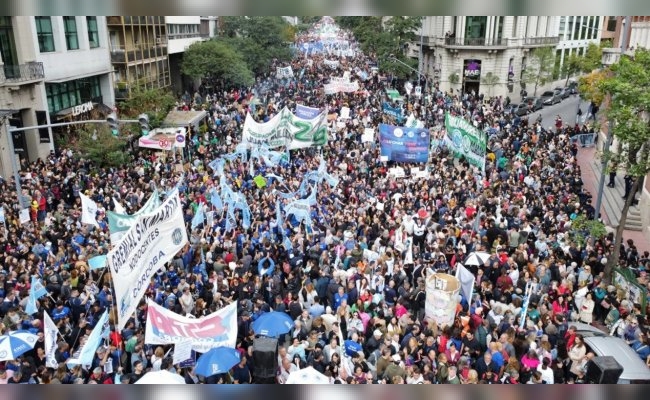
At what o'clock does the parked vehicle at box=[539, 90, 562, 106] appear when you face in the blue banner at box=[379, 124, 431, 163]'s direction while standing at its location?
The parked vehicle is roughly at 7 o'clock from the blue banner.

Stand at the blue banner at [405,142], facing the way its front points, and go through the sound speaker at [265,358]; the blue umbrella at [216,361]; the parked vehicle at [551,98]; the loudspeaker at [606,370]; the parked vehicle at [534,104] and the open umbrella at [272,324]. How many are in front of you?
4

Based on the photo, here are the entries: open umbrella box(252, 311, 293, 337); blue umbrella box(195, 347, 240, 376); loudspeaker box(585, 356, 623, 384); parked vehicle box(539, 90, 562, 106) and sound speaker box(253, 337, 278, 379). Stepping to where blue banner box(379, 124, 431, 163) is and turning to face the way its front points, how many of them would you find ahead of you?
4

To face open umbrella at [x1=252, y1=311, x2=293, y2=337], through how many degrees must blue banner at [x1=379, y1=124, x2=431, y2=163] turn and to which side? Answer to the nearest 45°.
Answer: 0° — it already faces it

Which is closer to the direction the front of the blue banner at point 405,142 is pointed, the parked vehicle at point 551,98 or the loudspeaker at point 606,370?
the loudspeaker

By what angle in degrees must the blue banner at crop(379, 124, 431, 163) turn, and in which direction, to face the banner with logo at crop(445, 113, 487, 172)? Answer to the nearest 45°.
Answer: approximately 90° to its left

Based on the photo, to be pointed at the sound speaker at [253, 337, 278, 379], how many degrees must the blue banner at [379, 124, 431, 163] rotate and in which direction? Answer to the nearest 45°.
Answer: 0° — it already faces it

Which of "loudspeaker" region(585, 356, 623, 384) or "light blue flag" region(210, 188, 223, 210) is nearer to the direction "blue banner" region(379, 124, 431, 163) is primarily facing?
the loudspeaker

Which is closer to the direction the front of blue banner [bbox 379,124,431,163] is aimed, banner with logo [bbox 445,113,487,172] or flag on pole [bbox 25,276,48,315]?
the flag on pole

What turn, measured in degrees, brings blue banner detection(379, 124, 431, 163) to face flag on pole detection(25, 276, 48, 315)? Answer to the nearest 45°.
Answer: approximately 45° to its right

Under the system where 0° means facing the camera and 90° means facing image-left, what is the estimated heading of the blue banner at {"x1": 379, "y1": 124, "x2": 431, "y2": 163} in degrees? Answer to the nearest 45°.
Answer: approximately 0°
